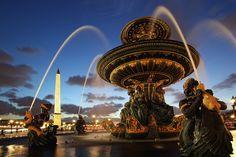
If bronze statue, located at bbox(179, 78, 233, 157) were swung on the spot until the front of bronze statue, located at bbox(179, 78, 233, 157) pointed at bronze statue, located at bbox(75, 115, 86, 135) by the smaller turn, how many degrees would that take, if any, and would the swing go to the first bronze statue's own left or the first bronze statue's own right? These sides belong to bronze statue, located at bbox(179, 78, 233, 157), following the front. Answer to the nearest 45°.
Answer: approximately 180°

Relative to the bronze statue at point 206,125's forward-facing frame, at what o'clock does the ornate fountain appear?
The ornate fountain is roughly at 7 o'clock from the bronze statue.

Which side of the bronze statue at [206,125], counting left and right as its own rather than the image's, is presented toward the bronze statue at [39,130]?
back

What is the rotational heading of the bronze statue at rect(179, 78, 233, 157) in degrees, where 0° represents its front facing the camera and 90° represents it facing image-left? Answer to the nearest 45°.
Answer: approximately 315°
